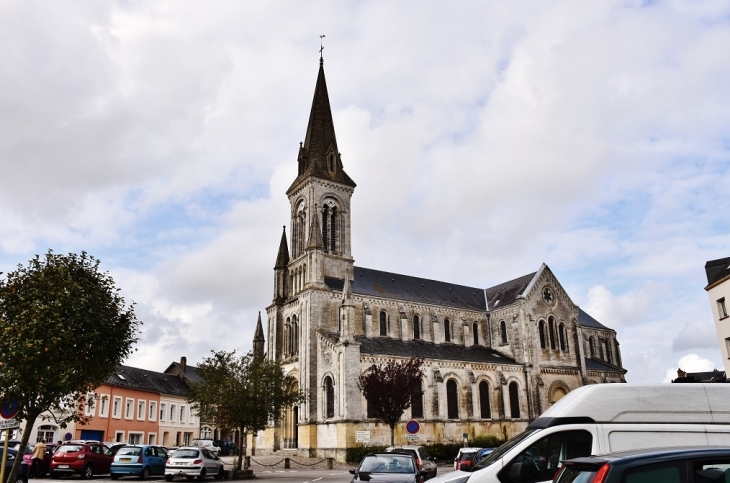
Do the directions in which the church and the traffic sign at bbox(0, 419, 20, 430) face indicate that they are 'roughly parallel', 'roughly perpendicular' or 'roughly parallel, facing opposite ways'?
roughly perpendicular

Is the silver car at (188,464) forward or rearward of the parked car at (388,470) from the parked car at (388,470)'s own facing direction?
rearward

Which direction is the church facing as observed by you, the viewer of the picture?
facing the viewer and to the left of the viewer

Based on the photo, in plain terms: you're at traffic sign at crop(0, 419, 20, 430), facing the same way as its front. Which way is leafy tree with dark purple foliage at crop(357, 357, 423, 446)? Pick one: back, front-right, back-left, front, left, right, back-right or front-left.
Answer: back-left

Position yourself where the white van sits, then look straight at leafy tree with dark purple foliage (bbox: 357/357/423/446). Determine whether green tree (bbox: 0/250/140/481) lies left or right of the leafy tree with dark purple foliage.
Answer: left

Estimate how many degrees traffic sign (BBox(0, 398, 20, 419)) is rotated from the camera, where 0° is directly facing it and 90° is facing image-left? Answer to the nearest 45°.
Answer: approximately 0°

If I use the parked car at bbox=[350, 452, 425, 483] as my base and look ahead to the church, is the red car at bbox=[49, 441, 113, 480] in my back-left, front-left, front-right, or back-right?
front-left

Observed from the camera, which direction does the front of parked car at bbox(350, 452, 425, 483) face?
facing the viewer

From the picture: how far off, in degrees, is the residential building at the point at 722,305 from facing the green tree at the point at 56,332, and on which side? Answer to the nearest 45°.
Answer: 0° — it already faces it
